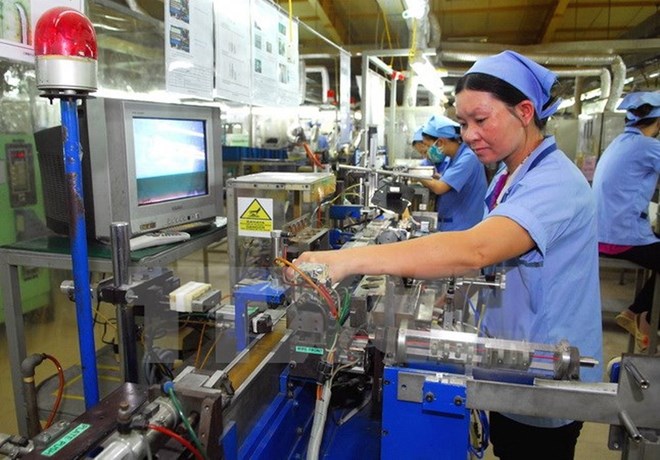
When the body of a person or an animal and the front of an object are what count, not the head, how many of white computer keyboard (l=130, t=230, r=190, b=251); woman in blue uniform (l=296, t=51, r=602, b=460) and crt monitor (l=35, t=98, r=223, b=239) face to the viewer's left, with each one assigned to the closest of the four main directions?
1

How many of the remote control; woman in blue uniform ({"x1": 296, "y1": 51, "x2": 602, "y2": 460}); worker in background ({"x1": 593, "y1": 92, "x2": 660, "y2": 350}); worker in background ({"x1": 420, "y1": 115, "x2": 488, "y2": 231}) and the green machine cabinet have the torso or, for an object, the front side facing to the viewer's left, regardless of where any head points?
2

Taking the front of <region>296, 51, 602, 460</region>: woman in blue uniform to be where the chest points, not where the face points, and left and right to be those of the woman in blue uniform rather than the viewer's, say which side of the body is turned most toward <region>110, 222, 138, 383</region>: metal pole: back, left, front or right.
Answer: front

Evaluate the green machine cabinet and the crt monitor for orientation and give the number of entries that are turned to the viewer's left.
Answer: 0

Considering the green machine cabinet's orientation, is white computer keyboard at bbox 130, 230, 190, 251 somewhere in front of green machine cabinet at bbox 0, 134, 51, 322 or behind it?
in front

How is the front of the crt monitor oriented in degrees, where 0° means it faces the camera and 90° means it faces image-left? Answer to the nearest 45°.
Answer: approximately 315°

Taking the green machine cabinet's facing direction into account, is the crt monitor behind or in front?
in front

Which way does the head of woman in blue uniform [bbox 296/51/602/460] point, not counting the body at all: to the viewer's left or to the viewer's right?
to the viewer's left

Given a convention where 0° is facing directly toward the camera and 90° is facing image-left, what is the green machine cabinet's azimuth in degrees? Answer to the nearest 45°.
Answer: approximately 315°

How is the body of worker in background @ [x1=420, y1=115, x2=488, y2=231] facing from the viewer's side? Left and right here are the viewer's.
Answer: facing to the left of the viewer
